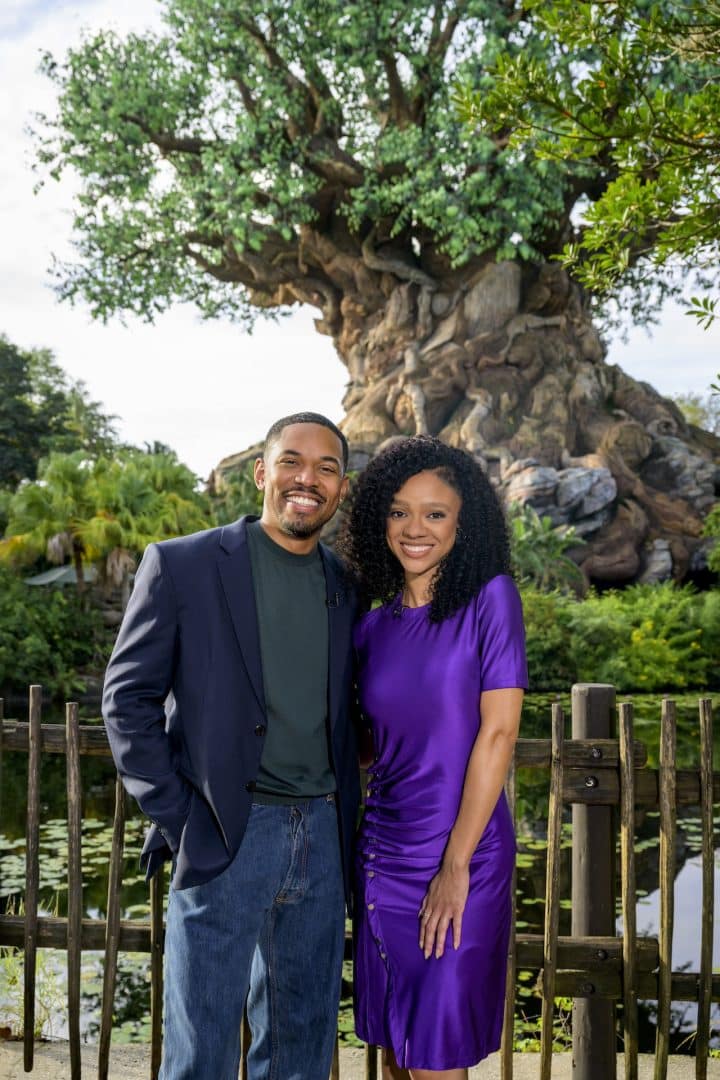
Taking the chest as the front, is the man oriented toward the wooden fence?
no

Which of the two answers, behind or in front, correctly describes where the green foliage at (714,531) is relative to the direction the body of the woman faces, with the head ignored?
behind

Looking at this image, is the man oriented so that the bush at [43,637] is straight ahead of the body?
no

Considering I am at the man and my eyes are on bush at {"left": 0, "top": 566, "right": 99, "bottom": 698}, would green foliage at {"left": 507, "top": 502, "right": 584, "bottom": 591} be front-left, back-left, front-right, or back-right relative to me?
front-right

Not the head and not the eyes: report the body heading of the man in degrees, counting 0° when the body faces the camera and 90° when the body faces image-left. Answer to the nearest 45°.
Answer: approximately 315°

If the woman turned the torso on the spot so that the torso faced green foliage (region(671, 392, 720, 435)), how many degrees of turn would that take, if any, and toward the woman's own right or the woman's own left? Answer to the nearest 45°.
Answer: approximately 135° to the woman's own right

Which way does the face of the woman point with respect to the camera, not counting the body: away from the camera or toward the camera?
toward the camera

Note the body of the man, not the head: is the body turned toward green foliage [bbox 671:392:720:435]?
no

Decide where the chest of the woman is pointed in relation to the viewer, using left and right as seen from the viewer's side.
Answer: facing the viewer and to the left of the viewer

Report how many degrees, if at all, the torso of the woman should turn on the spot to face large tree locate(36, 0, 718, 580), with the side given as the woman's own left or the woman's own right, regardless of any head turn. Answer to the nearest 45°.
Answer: approximately 135° to the woman's own right
